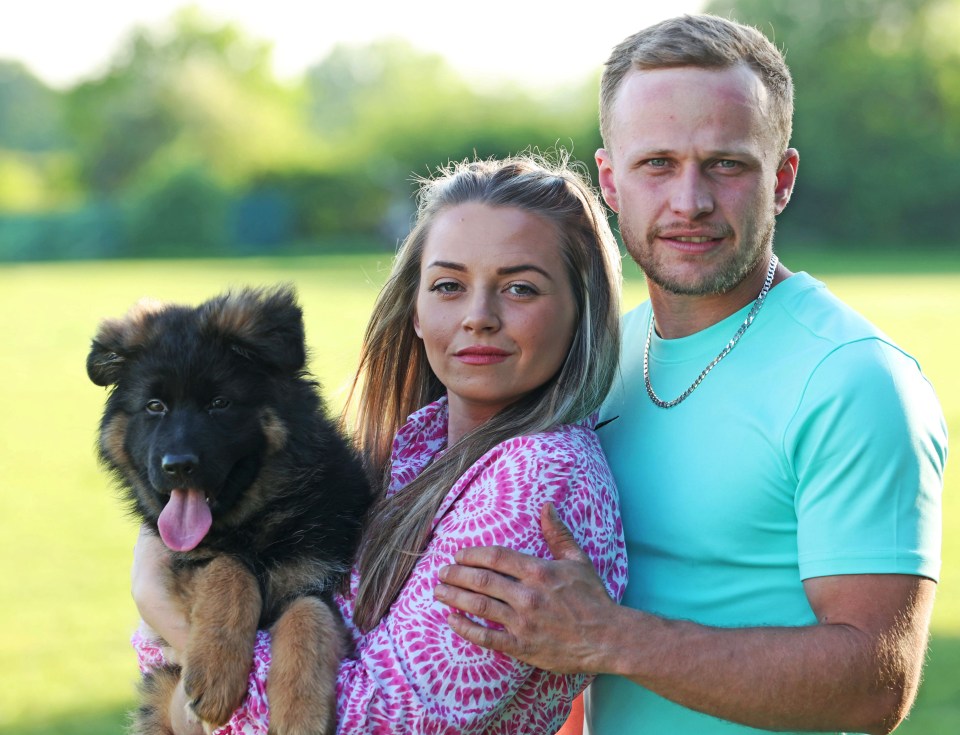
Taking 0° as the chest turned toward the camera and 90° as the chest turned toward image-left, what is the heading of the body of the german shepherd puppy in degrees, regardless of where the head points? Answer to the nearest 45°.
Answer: approximately 45°

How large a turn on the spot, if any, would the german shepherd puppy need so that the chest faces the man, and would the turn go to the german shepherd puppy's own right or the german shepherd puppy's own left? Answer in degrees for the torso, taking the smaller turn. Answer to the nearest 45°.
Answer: approximately 90° to the german shepherd puppy's own left

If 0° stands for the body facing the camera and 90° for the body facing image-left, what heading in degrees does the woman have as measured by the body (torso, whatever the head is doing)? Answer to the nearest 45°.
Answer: approximately 45°

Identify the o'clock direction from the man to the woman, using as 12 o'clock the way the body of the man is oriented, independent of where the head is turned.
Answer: The woman is roughly at 2 o'clock from the man.

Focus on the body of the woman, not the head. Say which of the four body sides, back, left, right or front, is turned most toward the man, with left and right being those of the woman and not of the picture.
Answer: left

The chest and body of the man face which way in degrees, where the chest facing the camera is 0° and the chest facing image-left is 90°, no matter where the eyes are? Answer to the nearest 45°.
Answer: approximately 45°
